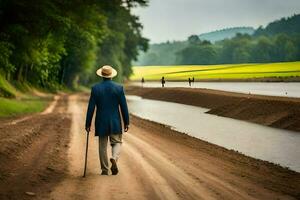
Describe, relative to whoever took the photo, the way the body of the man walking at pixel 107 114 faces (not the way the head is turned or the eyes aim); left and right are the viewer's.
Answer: facing away from the viewer
